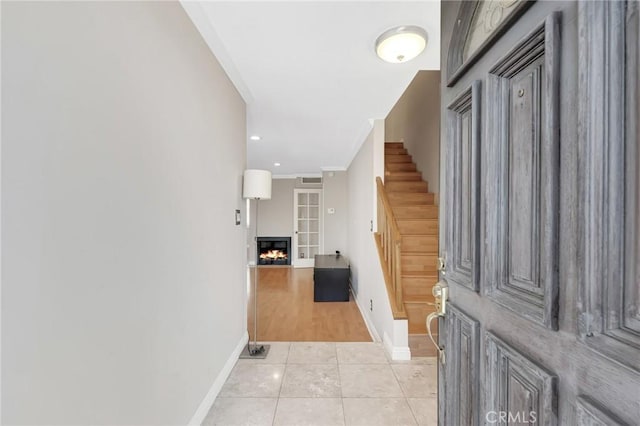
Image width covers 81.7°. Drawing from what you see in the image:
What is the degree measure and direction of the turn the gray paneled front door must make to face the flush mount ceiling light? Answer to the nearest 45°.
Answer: approximately 90° to its right

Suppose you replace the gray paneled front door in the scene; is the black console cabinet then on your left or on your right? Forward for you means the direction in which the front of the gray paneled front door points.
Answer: on your right

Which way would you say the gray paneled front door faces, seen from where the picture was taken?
facing the viewer and to the left of the viewer
